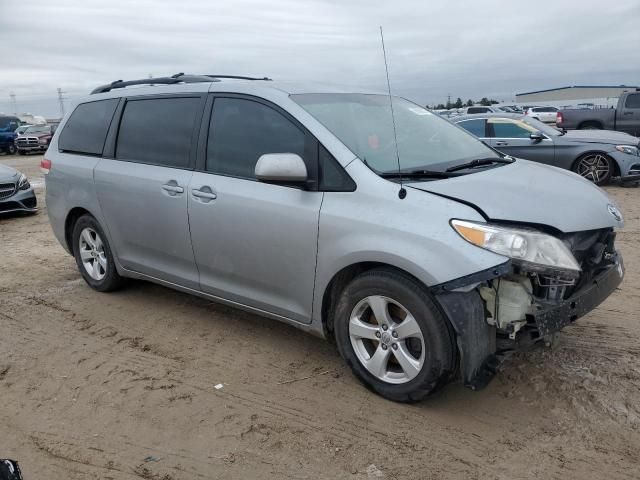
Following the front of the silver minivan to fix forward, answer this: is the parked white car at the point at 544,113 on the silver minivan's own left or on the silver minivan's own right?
on the silver minivan's own left

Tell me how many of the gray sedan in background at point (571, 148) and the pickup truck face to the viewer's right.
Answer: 2

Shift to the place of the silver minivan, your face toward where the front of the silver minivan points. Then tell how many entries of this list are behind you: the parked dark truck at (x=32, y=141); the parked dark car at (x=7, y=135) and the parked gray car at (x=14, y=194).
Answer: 3

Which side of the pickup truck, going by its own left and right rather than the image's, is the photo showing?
right

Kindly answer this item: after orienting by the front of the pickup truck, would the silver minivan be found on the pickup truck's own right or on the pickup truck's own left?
on the pickup truck's own right

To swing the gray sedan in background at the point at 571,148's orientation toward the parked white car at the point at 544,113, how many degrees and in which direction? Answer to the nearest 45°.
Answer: approximately 90° to its left

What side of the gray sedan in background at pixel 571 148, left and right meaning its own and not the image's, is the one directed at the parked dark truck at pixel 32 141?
back

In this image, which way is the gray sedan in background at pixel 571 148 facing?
to the viewer's right

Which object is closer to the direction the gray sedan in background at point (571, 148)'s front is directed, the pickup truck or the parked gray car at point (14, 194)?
the pickup truck

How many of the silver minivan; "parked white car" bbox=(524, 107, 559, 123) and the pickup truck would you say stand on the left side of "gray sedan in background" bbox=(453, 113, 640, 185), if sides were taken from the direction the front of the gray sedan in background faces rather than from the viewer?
2

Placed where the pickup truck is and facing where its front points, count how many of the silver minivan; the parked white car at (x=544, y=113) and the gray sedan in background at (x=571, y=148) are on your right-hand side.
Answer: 2

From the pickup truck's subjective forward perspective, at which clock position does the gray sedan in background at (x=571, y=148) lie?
The gray sedan in background is roughly at 3 o'clock from the pickup truck.

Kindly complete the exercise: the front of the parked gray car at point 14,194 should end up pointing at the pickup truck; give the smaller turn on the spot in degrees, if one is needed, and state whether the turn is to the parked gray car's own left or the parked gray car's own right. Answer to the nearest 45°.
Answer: approximately 45° to the parked gray car's own left
